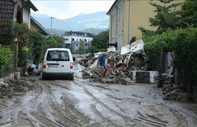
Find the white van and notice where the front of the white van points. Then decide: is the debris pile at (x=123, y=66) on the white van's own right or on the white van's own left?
on the white van's own right

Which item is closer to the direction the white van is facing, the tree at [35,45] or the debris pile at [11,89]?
the tree

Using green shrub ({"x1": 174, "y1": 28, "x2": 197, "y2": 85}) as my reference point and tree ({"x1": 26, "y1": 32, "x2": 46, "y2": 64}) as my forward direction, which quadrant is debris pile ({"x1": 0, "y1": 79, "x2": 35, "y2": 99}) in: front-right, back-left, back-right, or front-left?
front-left

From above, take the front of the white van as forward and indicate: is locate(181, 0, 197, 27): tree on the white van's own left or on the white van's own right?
on the white van's own right

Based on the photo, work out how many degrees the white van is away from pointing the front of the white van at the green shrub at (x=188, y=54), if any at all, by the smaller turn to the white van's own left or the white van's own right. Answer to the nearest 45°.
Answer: approximately 135° to the white van's own right

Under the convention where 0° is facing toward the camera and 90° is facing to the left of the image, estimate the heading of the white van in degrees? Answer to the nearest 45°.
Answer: approximately 180°

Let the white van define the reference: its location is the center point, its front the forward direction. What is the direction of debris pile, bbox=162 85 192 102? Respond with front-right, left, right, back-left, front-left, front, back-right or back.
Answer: back-right
